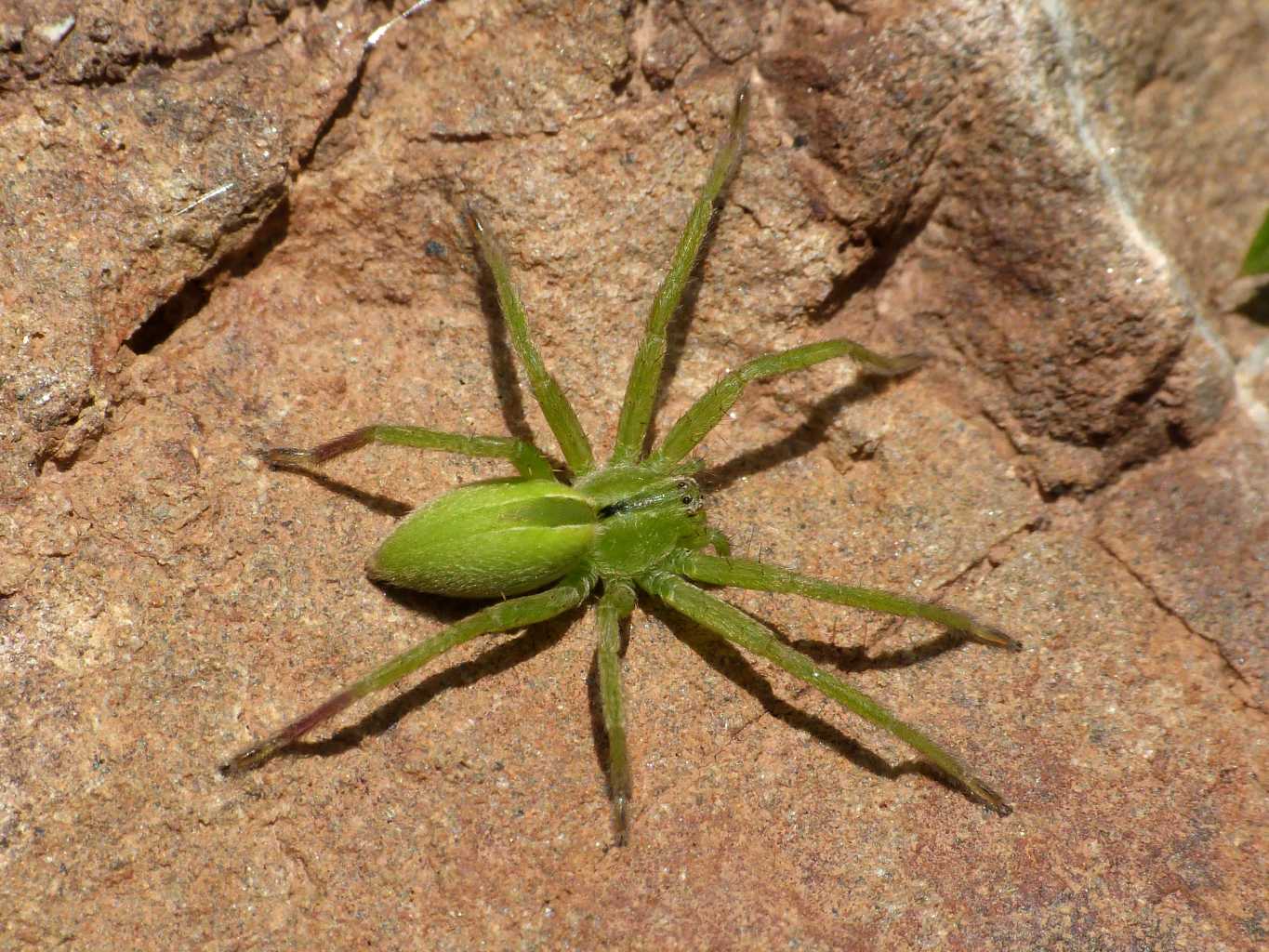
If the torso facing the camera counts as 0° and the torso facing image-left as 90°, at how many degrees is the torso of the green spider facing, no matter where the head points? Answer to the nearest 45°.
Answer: approximately 270°
